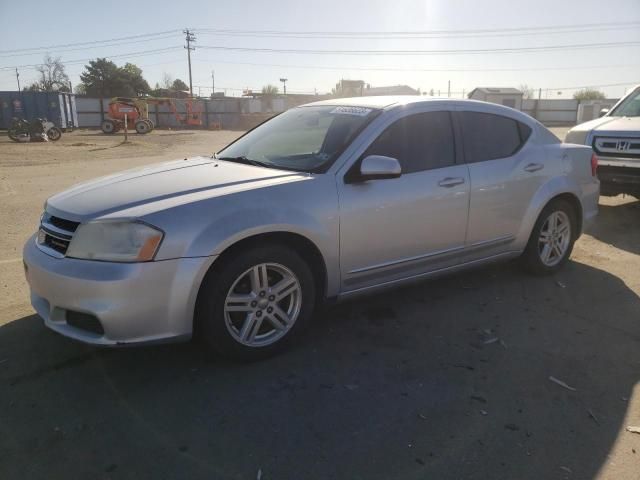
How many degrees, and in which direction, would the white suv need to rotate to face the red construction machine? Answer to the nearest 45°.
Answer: approximately 90° to its right

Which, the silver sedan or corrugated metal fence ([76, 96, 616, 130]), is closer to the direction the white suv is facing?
the silver sedan

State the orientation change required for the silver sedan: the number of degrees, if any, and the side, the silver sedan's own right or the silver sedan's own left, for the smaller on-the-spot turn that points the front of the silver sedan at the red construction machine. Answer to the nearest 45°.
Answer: approximately 135° to the silver sedan's own right

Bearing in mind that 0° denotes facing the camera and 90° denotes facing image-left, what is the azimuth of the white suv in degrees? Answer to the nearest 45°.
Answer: approximately 45°

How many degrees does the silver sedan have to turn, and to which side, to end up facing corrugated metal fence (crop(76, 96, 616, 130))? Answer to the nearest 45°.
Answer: approximately 135° to its right

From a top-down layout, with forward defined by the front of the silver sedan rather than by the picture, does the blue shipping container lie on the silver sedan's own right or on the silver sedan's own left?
on the silver sedan's own right
